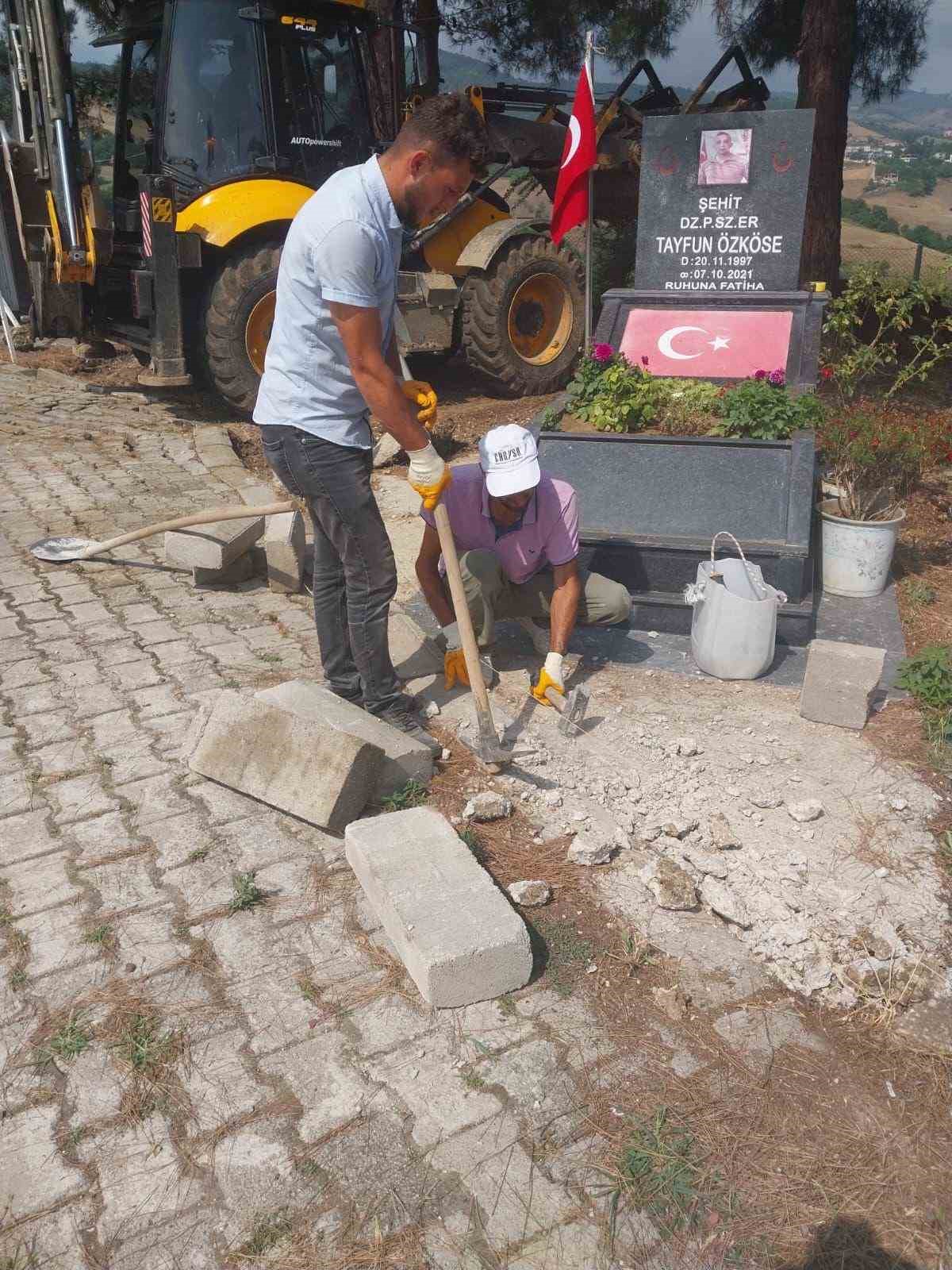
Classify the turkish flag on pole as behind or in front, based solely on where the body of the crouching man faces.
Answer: behind

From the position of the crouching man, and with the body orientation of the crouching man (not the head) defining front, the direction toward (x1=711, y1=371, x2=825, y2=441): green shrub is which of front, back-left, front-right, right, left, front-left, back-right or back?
back-left

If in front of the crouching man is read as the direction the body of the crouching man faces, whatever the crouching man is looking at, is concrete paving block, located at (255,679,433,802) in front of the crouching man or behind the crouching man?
in front

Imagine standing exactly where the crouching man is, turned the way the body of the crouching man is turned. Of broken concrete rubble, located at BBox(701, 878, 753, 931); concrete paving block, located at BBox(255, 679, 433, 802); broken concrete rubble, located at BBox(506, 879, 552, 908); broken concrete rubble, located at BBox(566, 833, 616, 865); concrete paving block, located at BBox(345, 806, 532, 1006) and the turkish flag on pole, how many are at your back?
1

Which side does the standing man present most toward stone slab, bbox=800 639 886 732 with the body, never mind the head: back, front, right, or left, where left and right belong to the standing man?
front

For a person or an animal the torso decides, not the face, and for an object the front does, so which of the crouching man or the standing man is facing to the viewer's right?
the standing man

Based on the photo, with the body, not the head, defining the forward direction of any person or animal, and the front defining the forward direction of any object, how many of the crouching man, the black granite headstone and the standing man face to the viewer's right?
1

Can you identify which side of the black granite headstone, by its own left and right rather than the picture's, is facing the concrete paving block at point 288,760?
front

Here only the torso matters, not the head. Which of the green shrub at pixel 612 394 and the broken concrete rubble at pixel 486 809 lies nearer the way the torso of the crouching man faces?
the broken concrete rubble

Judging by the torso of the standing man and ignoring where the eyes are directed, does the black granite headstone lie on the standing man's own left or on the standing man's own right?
on the standing man's own left

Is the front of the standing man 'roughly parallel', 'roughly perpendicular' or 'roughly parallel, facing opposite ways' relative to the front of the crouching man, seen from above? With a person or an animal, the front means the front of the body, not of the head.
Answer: roughly perpendicular

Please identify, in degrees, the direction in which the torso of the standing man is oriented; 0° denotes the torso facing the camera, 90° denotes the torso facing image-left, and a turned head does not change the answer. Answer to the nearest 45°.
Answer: approximately 270°

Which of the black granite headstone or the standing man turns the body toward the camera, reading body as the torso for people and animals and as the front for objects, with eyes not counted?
the black granite headstone

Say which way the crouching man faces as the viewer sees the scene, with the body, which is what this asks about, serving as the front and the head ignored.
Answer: toward the camera

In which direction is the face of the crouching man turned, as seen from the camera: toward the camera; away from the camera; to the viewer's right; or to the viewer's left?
toward the camera

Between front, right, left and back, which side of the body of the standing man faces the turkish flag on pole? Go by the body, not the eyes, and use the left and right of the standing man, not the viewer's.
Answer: left

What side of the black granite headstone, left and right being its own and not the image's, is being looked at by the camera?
front

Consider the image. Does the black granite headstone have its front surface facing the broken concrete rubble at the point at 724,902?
yes

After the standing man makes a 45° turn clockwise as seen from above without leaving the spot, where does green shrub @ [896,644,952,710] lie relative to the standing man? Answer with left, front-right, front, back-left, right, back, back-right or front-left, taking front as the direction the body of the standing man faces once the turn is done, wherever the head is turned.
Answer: front-left

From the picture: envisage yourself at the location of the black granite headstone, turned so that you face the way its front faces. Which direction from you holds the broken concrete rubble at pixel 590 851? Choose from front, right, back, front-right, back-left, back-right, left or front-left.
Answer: front
